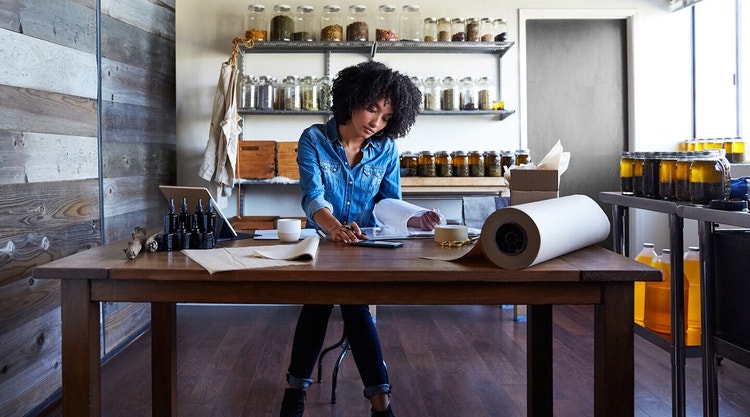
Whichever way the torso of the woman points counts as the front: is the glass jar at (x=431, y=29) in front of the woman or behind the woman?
behind

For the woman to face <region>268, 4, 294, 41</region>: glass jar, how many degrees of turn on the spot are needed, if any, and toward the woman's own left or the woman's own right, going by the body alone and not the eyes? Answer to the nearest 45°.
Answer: approximately 180°

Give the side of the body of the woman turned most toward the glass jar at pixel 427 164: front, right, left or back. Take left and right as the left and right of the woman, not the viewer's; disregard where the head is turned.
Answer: back

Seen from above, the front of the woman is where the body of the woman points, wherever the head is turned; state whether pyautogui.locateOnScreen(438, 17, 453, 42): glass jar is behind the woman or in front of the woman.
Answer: behind

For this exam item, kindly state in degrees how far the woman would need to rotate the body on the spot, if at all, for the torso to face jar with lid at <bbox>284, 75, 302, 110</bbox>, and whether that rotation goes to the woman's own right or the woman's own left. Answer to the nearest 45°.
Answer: approximately 180°

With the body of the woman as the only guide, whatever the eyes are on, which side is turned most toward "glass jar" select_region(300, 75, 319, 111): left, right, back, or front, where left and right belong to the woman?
back

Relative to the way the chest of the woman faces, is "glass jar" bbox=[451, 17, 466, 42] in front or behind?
behind

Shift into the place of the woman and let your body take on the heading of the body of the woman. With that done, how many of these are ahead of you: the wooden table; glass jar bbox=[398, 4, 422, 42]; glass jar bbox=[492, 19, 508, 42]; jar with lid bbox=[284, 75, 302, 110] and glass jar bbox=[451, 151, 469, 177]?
1

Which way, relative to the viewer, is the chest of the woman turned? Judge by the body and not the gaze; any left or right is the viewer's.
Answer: facing the viewer
